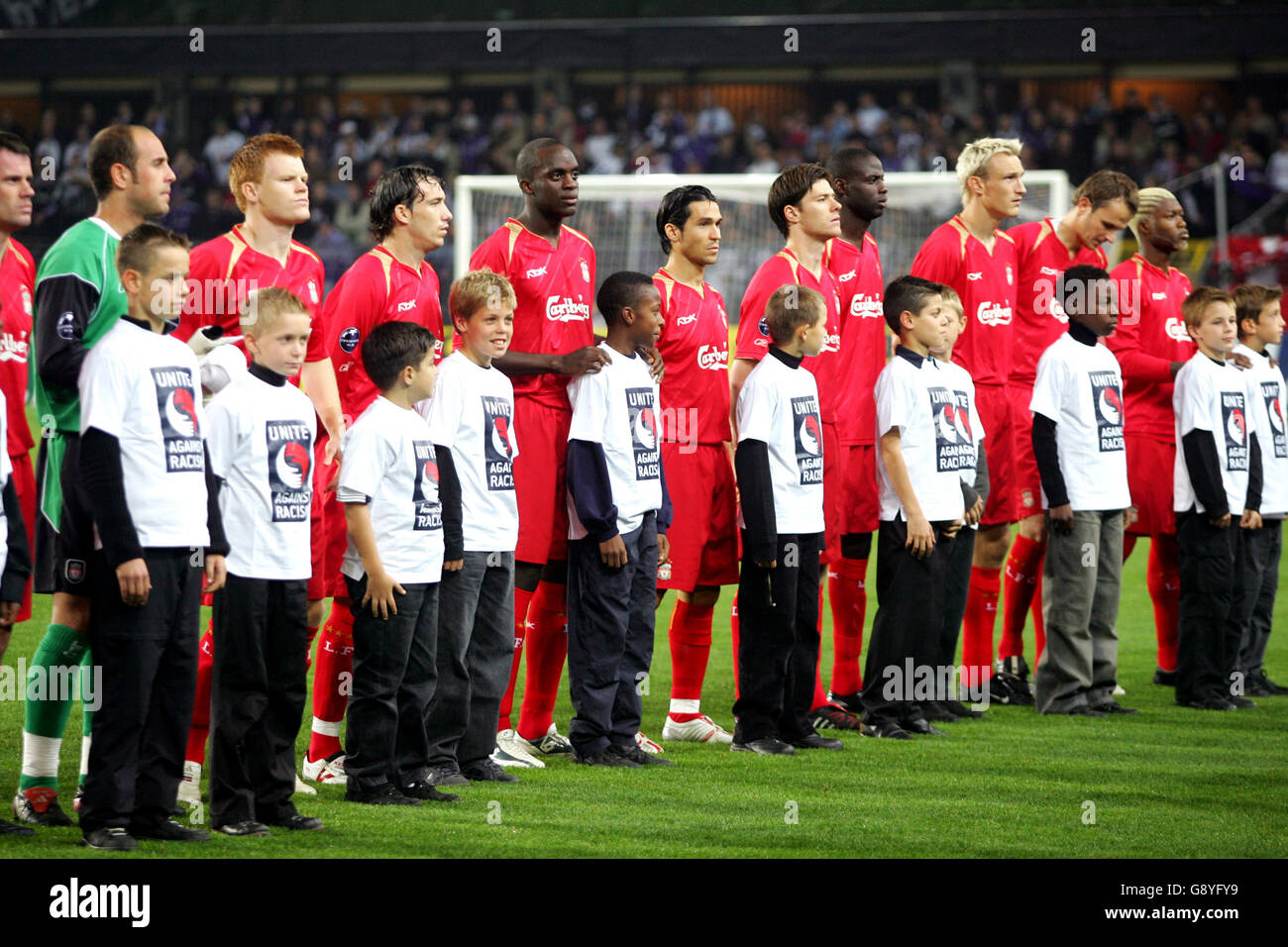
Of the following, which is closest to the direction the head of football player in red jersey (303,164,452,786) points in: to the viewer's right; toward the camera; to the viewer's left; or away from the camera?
to the viewer's right

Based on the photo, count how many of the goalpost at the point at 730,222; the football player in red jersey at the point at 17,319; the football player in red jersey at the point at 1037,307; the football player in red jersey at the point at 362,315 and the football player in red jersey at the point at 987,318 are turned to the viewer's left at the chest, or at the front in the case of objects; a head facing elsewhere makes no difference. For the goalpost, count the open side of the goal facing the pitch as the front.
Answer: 0

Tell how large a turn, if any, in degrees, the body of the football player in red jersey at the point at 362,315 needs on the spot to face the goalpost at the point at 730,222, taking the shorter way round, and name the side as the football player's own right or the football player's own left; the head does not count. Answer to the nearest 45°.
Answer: approximately 135° to the football player's own left

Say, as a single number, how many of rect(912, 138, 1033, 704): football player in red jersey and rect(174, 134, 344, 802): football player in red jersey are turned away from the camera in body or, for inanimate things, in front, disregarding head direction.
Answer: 0

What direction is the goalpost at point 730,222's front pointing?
toward the camera

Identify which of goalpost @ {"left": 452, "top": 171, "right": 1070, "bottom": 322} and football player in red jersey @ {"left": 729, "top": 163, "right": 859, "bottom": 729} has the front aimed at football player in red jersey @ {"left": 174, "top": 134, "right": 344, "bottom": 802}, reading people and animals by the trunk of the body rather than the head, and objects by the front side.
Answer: the goalpost

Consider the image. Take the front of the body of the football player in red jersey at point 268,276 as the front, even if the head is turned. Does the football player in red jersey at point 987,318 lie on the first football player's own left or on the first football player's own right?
on the first football player's own left

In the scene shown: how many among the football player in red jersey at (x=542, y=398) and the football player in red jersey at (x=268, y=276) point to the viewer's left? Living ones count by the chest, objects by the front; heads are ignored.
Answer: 0

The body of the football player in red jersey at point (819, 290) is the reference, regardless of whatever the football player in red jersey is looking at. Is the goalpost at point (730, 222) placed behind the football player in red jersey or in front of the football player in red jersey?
behind

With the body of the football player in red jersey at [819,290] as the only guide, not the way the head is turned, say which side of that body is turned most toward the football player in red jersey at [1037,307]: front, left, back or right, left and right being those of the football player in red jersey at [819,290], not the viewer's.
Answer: left

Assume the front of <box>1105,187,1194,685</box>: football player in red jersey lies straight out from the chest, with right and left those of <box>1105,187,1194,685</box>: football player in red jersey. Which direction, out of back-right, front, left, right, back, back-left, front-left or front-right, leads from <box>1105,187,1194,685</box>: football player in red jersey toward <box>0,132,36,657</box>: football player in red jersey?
right

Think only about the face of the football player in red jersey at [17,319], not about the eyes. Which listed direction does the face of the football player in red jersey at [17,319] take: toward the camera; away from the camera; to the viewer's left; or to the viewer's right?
to the viewer's right

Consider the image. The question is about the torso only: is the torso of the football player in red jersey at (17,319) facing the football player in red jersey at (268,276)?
no

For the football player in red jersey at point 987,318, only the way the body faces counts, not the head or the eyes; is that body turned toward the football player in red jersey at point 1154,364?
no

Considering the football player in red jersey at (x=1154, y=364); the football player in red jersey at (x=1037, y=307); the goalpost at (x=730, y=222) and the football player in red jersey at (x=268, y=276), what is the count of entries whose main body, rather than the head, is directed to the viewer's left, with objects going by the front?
0

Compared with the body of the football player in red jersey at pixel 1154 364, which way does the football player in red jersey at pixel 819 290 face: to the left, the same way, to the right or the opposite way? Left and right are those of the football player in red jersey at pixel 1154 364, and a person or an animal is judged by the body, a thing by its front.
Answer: the same way

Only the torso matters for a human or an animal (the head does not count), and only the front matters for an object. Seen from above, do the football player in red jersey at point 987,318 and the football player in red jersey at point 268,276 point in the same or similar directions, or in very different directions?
same or similar directions

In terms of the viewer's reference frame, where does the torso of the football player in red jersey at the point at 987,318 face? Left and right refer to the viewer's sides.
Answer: facing the viewer and to the right of the viewer

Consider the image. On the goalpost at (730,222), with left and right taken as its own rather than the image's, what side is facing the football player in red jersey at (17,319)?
front

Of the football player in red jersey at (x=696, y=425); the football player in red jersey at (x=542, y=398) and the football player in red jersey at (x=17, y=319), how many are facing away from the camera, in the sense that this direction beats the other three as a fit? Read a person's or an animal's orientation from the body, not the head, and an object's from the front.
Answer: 0

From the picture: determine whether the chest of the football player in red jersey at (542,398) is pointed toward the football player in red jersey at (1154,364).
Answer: no
